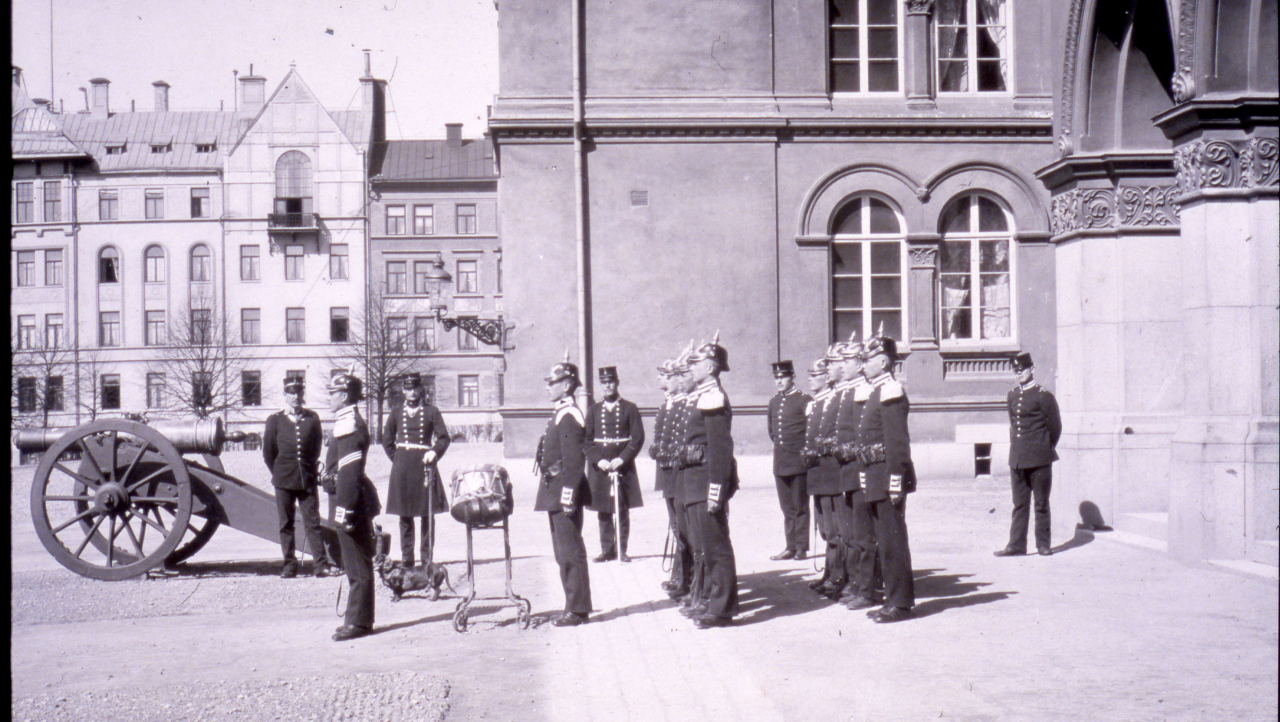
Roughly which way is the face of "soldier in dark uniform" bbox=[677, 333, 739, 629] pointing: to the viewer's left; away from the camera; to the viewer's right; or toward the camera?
to the viewer's left

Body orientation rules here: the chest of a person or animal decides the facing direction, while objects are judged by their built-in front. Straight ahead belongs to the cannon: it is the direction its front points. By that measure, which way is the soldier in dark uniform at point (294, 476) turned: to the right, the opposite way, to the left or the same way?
to the left

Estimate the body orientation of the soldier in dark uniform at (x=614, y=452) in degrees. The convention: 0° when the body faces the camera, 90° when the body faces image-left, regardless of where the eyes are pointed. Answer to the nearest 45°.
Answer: approximately 0°

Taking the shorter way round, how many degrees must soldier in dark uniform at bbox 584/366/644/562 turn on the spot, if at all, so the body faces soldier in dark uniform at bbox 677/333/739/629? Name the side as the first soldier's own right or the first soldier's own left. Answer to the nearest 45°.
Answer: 0° — they already face them

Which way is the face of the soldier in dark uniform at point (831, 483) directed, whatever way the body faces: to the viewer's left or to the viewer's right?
to the viewer's left

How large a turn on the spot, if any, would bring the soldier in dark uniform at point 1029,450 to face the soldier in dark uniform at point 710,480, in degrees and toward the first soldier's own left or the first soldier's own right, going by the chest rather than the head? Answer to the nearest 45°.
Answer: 0° — they already face them

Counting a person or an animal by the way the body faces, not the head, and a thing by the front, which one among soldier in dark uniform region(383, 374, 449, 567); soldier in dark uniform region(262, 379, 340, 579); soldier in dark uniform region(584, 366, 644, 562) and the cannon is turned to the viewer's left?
the cannon

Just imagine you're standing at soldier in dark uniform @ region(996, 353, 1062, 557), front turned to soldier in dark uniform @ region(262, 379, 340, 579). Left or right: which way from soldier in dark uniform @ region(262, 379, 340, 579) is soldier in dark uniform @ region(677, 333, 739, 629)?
left

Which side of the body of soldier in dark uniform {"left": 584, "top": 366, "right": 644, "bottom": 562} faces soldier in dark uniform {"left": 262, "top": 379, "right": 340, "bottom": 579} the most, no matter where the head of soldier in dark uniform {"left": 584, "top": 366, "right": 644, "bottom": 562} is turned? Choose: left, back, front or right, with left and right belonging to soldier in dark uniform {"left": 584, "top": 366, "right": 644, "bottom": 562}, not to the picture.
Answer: right

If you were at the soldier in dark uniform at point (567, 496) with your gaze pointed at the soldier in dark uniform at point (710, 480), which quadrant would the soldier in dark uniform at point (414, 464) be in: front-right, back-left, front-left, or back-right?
back-left

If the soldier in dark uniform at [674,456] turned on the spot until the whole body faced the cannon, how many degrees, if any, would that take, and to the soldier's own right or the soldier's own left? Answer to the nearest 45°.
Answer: approximately 45° to the soldier's own right

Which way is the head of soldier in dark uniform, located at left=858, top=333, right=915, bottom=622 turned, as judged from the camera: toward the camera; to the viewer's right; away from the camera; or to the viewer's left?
to the viewer's left
